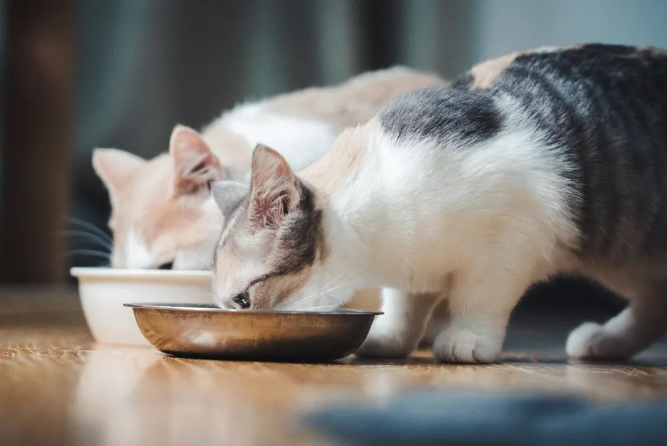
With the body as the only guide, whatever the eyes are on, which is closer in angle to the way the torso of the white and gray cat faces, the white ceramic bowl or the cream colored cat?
the white ceramic bowl

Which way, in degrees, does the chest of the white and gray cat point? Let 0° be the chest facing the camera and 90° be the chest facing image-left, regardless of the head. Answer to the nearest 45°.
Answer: approximately 90°

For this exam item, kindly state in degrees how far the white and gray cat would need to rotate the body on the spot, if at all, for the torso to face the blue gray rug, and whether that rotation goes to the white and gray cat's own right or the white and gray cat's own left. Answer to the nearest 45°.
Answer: approximately 90° to the white and gray cat's own left

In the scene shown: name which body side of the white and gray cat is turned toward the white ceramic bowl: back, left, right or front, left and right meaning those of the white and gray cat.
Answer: front

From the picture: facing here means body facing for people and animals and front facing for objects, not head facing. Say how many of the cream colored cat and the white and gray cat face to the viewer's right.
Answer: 0

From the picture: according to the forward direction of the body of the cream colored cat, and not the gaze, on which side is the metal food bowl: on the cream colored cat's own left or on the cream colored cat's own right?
on the cream colored cat's own left

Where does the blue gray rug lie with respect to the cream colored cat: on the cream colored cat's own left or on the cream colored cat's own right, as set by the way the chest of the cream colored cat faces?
on the cream colored cat's own left
